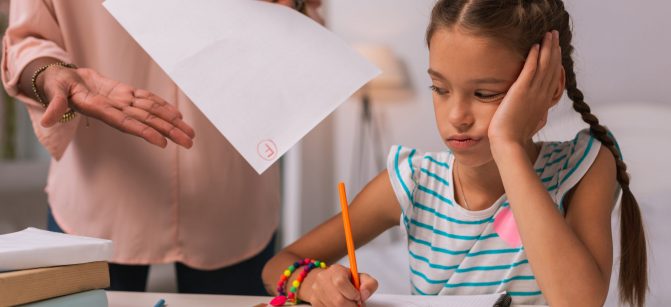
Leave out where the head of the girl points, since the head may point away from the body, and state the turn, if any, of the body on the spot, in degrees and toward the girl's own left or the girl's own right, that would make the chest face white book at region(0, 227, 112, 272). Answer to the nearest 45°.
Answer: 0° — they already face it

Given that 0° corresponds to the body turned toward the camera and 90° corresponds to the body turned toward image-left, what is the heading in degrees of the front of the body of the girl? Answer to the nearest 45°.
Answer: approximately 45°

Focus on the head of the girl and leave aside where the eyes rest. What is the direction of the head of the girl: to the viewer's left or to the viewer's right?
to the viewer's left
